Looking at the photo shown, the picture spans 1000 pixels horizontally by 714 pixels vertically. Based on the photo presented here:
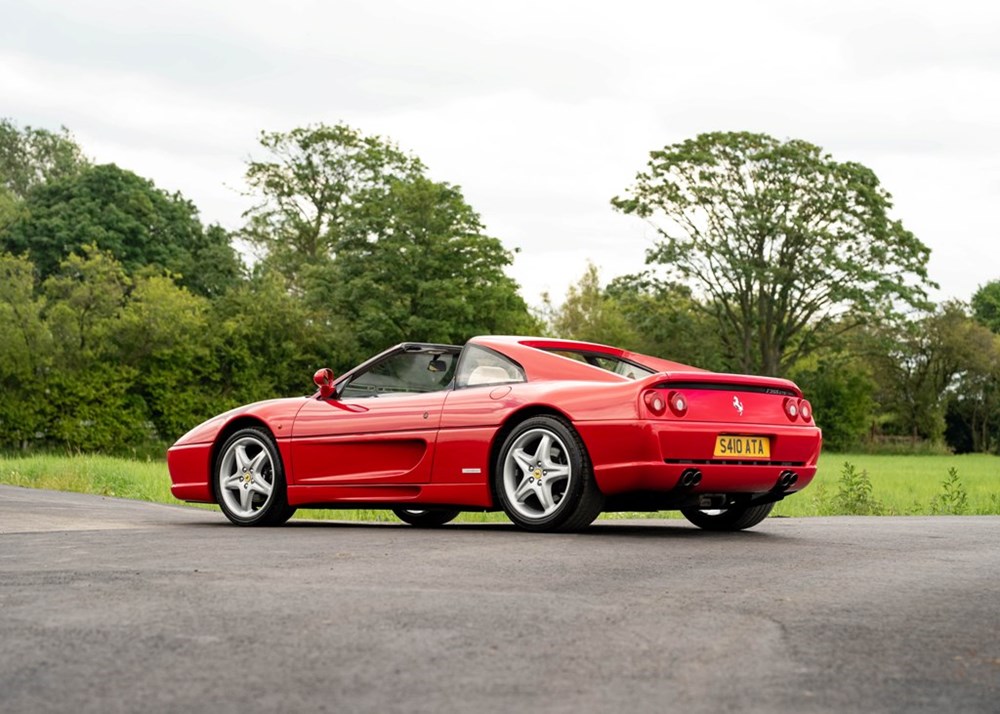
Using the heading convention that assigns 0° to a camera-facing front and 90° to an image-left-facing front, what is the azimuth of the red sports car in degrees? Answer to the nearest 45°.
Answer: approximately 135°

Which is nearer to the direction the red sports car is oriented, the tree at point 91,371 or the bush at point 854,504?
the tree

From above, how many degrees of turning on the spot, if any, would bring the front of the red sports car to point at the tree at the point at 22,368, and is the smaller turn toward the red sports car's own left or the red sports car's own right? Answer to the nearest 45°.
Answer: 0° — it already faces it

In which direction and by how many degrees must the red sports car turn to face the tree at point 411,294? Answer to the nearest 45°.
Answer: approximately 45° to its right

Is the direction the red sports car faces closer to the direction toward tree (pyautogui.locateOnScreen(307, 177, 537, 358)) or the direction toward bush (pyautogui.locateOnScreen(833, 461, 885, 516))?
the tree

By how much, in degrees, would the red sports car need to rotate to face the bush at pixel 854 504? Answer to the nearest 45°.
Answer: approximately 90° to its right

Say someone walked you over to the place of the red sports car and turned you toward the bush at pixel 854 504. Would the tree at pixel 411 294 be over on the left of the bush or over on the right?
left

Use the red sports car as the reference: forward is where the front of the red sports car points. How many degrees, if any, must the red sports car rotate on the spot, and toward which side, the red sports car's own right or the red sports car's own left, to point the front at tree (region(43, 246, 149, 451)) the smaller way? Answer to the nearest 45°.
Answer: approximately 45° to the red sports car's own right
